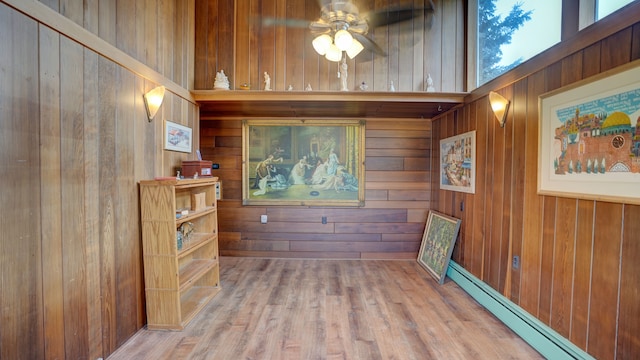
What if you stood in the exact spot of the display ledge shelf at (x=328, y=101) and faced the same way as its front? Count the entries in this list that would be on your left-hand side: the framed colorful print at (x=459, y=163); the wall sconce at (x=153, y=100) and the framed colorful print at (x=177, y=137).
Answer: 1

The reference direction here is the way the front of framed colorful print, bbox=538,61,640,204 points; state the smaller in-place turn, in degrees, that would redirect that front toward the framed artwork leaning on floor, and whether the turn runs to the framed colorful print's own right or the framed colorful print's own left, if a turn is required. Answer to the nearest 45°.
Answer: approximately 90° to the framed colorful print's own right

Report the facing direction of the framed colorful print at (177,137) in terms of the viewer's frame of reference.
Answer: facing the viewer and to the right of the viewer

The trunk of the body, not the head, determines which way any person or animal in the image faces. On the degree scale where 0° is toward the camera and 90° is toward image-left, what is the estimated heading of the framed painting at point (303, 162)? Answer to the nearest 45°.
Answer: approximately 0°

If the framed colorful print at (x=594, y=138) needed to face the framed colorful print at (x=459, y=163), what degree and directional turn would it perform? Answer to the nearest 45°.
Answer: approximately 90° to its right

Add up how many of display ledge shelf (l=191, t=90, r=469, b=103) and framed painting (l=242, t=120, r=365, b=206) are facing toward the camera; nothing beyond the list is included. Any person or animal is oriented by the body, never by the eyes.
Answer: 2

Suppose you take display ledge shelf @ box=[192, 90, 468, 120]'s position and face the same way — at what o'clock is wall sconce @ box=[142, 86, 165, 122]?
The wall sconce is roughly at 2 o'clock from the display ledge shelf.

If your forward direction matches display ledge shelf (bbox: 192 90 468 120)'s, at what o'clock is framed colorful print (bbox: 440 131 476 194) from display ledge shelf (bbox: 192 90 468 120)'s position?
The framed colorful print is roughly at 9 o'clock from the display ledge shelf.

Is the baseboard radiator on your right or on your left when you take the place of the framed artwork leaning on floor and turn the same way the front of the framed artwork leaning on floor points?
on your left

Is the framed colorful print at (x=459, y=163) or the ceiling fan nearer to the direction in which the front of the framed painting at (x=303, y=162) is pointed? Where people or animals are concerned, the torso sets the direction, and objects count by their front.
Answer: the ceiling fan

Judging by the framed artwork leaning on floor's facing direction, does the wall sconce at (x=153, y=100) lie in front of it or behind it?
in front

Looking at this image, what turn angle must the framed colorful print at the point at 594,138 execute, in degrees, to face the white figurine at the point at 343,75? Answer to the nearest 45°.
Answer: approximately 45° to its right

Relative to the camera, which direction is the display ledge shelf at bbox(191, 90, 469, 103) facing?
toward the camera

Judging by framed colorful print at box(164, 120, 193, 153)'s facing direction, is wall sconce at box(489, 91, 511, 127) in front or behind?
in front

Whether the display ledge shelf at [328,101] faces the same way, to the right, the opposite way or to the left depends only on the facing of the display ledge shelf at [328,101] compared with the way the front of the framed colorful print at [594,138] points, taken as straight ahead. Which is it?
to the left

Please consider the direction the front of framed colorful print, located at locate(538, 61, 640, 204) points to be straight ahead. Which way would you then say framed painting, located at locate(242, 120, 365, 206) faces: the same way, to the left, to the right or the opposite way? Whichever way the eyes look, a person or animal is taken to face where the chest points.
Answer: to the left

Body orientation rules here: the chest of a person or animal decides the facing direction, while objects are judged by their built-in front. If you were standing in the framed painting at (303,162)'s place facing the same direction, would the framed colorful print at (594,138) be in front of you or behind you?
in front
